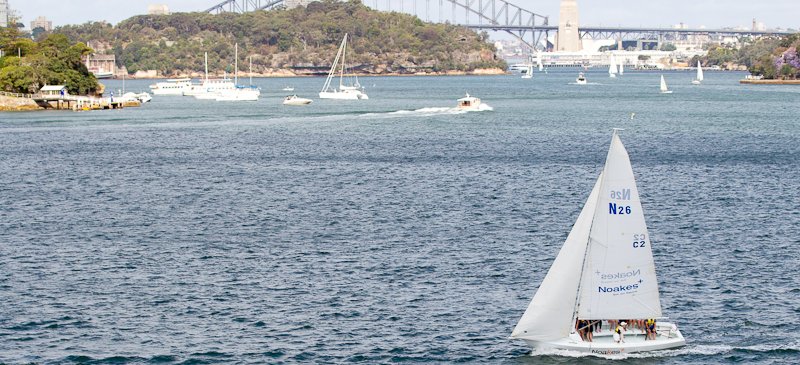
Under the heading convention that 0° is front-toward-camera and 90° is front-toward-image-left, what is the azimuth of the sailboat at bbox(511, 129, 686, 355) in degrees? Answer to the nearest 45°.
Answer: approximately 90°
